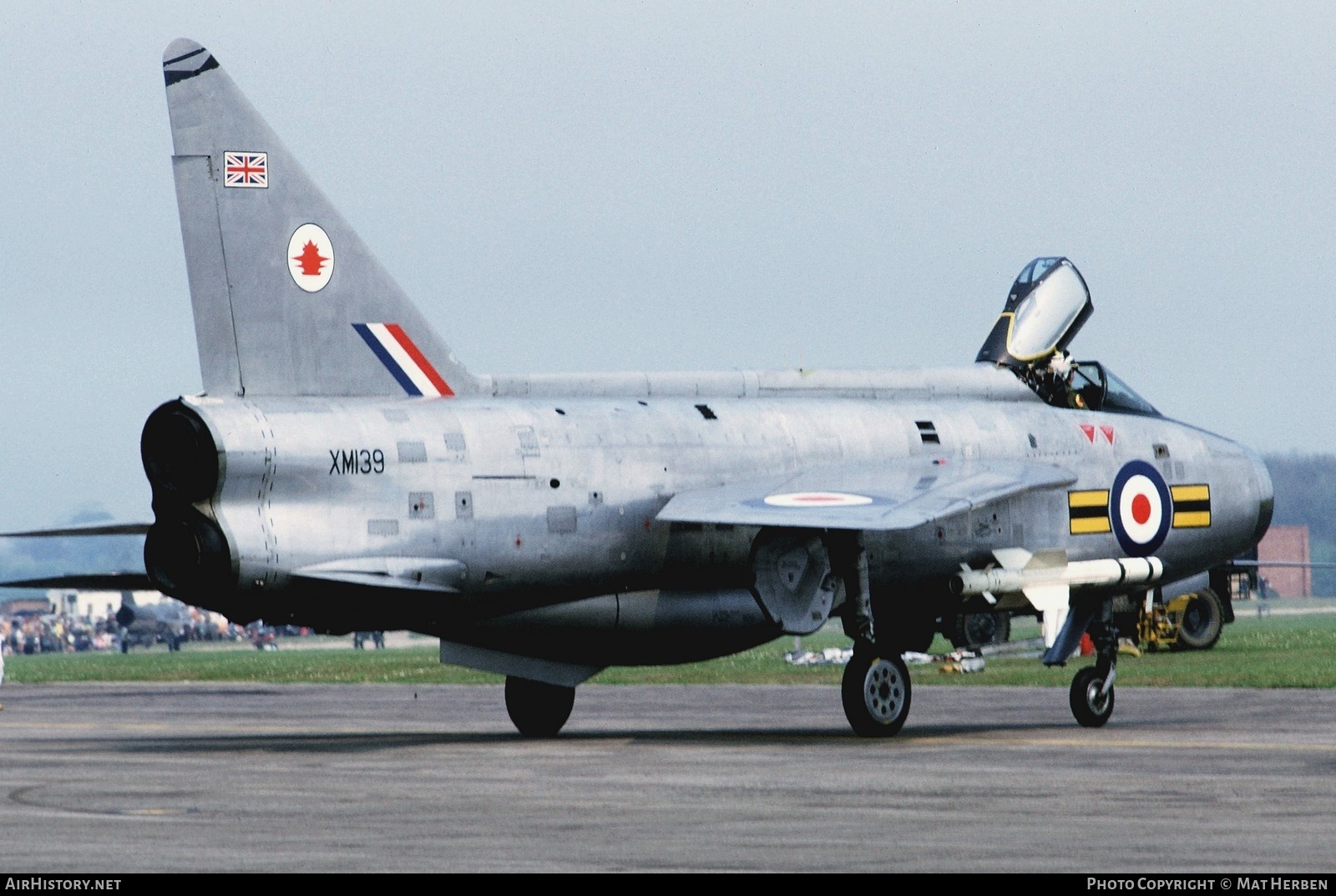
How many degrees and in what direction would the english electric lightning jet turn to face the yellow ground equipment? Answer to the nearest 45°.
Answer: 0° — it already faces it

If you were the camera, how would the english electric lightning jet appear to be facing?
facing away from the viewer and to the right of the viewer
